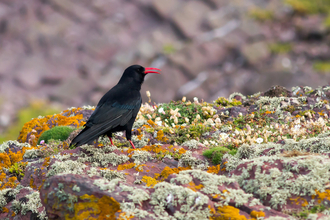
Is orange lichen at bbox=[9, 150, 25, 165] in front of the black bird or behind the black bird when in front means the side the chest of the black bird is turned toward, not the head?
behind

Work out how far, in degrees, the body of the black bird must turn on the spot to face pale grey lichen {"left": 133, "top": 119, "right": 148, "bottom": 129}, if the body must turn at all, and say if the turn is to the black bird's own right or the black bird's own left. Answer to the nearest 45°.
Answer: approximately 90° to the black bird's own left

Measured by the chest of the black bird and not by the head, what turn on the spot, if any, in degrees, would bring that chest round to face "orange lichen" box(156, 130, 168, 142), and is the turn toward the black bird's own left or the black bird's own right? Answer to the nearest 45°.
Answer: approximately 45° to the black bird's own left

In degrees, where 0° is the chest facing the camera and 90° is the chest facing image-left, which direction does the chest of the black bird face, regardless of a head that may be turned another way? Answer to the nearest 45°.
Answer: approximately 270°

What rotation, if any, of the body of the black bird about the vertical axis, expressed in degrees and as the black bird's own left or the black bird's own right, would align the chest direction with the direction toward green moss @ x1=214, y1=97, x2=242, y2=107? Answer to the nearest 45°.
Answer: approximately 45° to the black bird's own left

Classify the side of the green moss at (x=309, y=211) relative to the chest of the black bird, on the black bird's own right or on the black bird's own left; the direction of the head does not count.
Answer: on the black bird's own right

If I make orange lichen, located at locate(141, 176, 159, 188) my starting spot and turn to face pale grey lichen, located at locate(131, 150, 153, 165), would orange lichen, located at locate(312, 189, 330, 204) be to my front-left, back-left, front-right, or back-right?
back-right

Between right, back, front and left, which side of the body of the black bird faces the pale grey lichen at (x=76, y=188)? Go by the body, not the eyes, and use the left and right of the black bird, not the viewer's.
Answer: right
